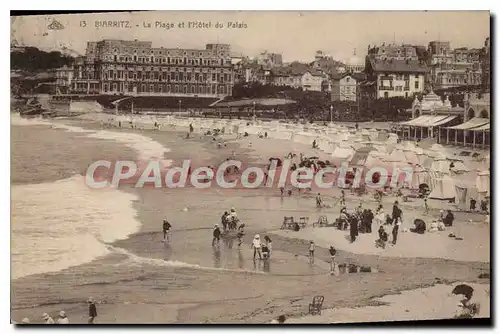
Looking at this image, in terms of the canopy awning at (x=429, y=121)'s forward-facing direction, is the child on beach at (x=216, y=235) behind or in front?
in front

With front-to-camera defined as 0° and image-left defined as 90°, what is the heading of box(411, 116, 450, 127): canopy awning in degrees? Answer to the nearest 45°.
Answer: approximately 45°

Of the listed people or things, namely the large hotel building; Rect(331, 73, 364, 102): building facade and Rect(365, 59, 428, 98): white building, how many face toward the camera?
3
